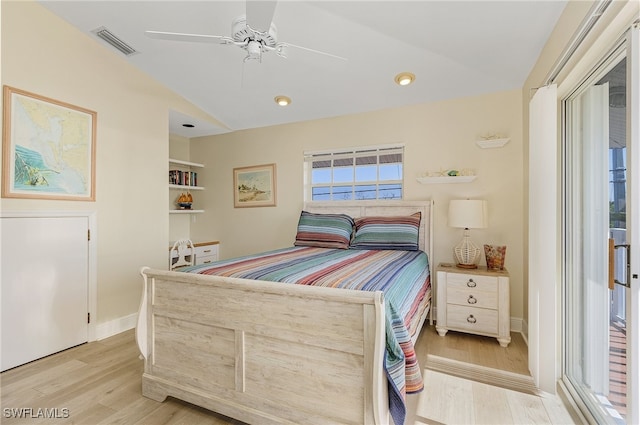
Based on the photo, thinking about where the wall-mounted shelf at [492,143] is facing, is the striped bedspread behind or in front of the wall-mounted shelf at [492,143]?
in front

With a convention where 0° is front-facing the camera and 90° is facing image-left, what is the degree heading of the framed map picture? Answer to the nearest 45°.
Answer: approximately 315°

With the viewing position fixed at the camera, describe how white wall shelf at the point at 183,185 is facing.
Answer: facing the viewer and to the right of the viewer

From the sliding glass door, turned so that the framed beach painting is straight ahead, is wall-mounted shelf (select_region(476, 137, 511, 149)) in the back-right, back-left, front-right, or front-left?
front-right

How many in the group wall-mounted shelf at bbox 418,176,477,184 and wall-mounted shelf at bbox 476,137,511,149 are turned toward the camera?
2

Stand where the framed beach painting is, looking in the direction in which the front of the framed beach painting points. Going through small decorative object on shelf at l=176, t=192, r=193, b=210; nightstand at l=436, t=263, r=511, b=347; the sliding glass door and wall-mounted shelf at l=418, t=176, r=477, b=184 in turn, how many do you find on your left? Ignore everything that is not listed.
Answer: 3

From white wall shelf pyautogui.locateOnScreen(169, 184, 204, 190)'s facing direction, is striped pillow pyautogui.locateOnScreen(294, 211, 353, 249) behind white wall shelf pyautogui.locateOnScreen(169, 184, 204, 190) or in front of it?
in front

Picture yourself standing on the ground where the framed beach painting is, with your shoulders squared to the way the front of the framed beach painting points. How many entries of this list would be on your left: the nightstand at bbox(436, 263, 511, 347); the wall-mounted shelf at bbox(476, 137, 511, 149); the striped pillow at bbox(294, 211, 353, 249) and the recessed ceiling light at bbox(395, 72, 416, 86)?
4

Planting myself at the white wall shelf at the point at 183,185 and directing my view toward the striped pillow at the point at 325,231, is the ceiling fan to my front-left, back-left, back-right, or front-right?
front-right

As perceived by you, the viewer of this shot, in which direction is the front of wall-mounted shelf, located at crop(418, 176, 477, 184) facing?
facing the viewer
